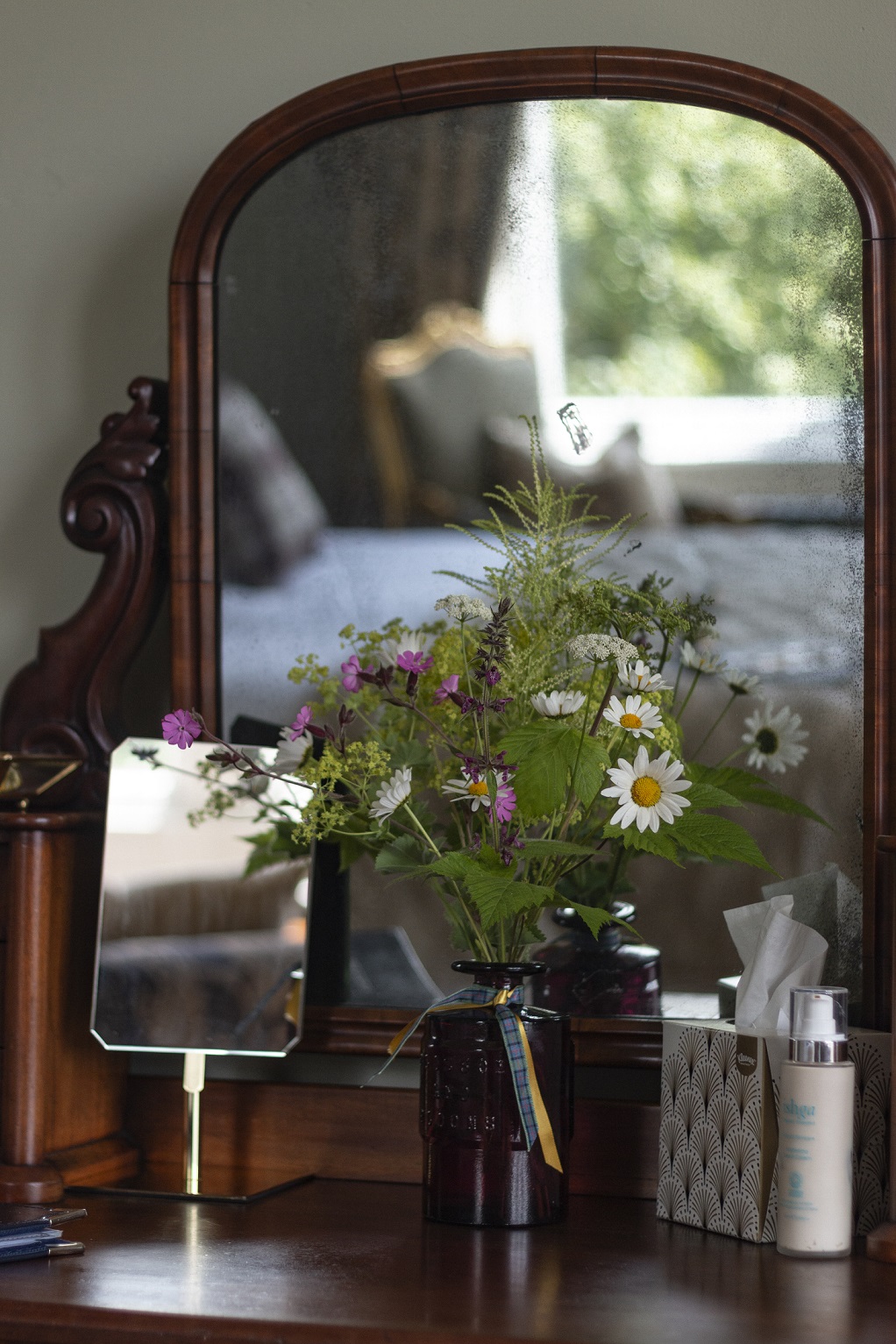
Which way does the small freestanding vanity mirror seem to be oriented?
toward the camera
